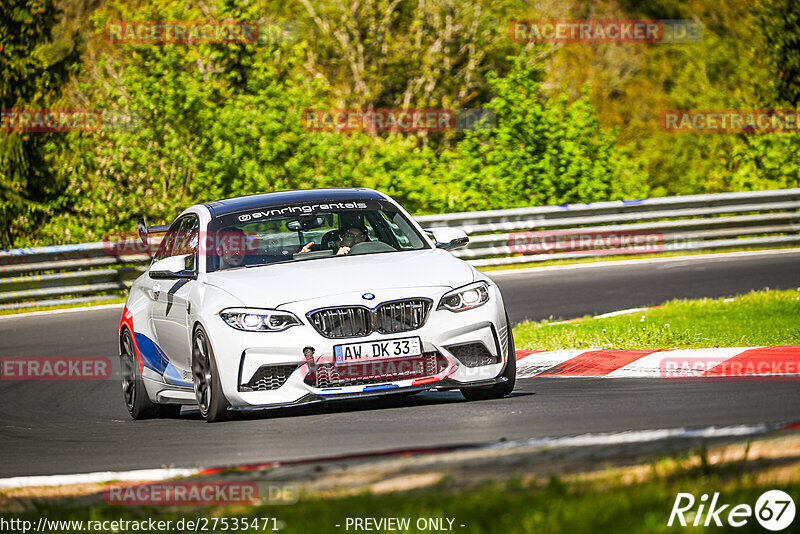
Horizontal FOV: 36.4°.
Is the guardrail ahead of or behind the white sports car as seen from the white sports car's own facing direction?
behind

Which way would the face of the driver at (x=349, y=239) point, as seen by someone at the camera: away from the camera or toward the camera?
toward the camera

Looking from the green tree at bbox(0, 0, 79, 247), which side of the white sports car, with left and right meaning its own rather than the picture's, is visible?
back

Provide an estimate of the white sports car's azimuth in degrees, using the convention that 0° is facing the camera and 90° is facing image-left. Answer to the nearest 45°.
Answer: approximately 0°
